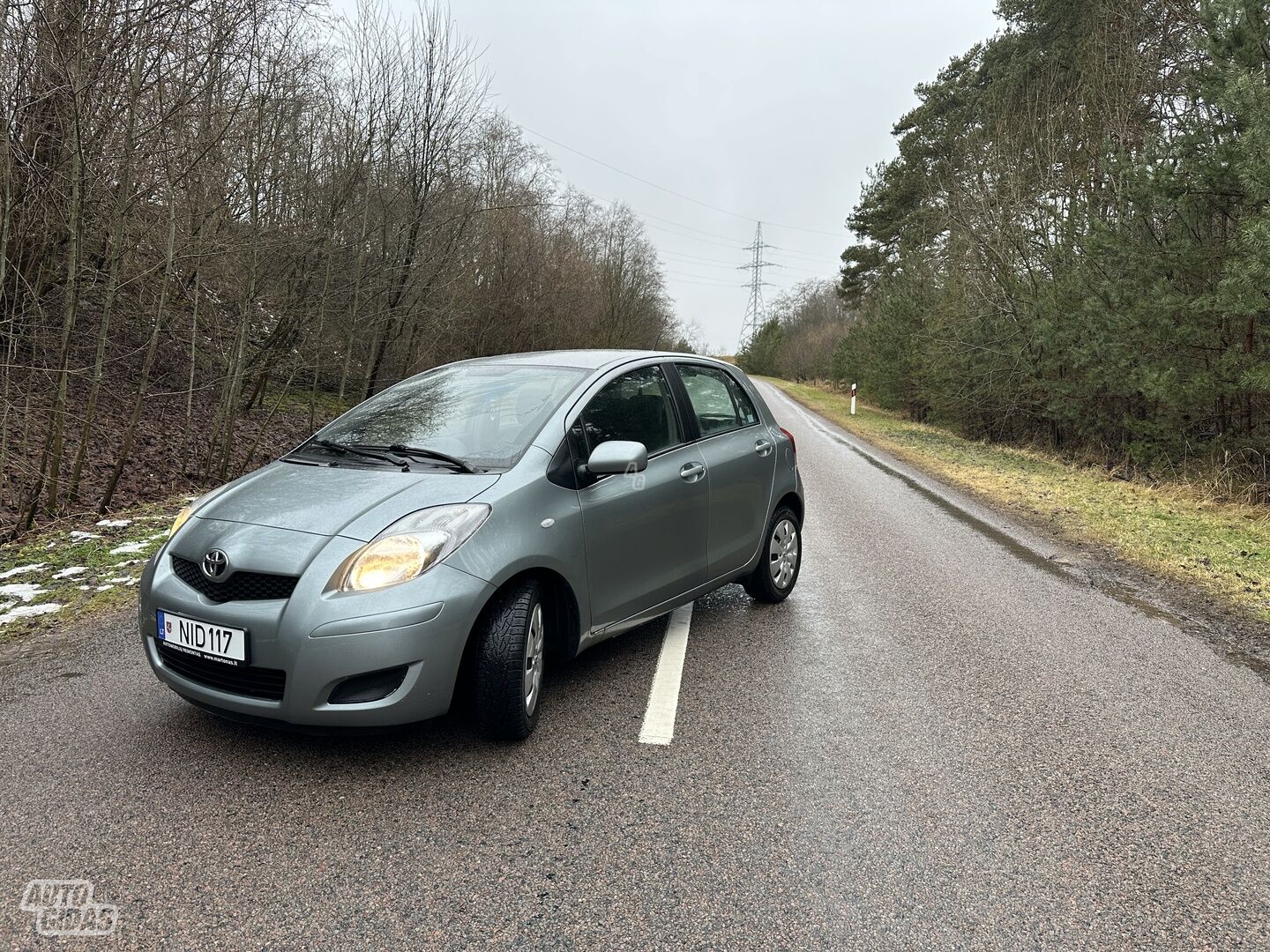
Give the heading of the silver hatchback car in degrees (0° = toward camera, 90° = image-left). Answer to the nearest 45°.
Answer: approximately 45°
